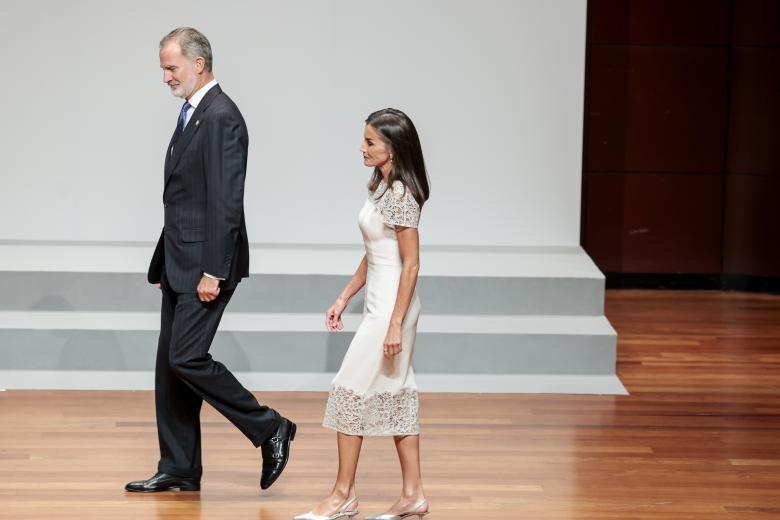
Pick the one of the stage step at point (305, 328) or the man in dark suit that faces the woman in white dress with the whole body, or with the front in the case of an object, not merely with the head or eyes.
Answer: the stage step

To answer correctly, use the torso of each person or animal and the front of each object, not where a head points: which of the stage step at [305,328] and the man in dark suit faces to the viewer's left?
the man in dark suit

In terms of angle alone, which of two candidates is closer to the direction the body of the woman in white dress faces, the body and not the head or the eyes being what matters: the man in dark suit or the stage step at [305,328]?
the man in dark suit

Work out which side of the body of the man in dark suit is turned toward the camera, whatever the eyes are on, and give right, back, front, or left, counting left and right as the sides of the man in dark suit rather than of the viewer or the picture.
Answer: left

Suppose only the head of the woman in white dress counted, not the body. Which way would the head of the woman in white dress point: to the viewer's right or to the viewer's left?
to the viewer's left

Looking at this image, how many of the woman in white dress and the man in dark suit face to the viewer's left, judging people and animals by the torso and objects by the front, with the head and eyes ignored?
2

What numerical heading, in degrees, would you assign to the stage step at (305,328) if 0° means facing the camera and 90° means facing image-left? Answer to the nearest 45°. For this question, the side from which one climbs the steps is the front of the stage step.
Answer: approximately 0°

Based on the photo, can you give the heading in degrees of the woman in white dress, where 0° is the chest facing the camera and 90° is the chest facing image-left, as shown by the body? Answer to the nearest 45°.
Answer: approximately 90°

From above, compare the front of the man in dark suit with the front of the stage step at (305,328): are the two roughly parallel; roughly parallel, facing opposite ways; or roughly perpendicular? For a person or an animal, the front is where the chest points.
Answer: roughly perpendicular
